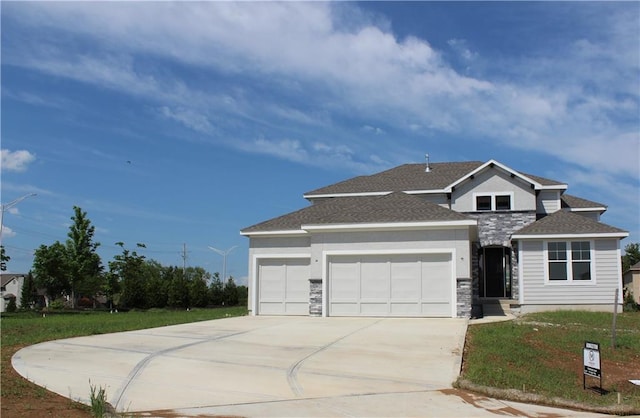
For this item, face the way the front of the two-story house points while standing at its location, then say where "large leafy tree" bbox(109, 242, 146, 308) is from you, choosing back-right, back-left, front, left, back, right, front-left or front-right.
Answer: back-right

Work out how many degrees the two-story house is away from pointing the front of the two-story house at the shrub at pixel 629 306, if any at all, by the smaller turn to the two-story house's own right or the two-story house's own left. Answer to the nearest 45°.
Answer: approximately 135° to the two-story house's own left

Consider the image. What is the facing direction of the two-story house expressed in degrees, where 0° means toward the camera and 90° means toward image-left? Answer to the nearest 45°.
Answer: approximately 0°

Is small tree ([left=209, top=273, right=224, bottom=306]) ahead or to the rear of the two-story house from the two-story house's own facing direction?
to the rear

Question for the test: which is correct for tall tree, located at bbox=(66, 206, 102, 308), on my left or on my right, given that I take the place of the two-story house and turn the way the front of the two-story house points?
on my right

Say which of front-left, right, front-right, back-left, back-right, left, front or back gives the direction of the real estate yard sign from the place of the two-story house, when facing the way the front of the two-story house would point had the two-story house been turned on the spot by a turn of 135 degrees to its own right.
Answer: back-left

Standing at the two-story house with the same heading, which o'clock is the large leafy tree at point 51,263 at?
The large leafy tree is roughly at 4 o'clock from the two-story house.
